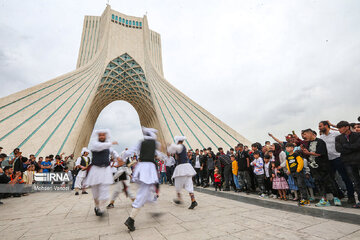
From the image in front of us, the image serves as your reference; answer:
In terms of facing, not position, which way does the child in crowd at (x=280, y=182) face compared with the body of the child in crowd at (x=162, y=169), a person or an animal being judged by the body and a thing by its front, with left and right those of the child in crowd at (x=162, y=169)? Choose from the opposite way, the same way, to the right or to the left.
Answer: to the right

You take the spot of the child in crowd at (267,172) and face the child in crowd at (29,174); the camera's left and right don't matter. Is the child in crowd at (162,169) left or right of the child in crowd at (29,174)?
right

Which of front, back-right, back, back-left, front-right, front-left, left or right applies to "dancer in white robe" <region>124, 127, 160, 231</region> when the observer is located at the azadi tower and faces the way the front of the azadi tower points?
front

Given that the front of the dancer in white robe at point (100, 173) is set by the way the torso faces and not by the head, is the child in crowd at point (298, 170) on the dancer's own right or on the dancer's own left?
on the dancer's own left

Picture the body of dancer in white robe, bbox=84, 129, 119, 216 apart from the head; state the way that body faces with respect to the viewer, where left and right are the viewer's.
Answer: facing the viewer

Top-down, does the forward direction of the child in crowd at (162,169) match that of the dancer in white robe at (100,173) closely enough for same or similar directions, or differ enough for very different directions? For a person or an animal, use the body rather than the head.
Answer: same or similar directions

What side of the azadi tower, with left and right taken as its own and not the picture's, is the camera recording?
front

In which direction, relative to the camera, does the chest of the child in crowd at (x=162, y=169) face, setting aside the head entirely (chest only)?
toward the camera

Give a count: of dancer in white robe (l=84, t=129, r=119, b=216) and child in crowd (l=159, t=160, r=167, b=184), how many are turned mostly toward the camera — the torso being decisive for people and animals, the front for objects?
2

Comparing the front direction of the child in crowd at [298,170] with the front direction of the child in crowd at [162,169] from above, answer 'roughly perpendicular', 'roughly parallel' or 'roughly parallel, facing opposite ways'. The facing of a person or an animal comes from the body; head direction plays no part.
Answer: roughly perpendicular

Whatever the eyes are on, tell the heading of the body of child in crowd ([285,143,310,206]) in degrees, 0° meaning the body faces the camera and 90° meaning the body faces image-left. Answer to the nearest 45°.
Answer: approximately 45°

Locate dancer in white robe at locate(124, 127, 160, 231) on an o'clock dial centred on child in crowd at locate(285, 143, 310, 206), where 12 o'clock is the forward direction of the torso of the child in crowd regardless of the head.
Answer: The dancer in white robe is roughly at 12 o'clock from the child in crowd.

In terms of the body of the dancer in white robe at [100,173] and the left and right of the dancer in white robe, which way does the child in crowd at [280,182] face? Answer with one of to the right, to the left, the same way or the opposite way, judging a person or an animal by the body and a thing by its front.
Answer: to the right
